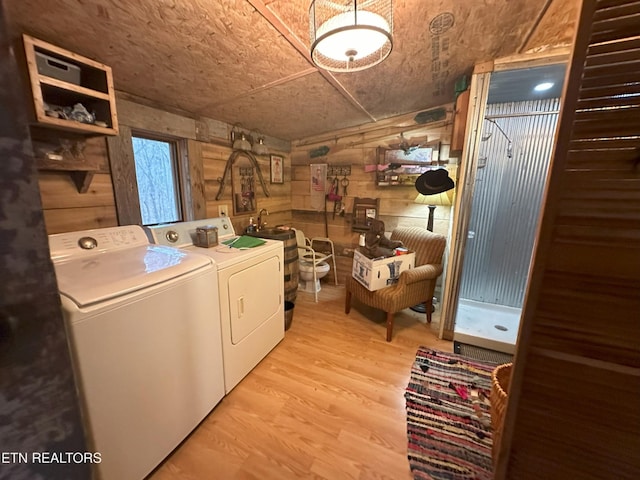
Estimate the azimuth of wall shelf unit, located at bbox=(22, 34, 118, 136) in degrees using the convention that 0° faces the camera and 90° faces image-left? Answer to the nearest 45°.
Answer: approximately 315°

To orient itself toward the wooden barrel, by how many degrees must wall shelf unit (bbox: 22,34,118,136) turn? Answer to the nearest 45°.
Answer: approximately 45° to its left

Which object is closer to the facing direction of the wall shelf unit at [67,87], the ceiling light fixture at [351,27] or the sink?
the ceiling light fixture
